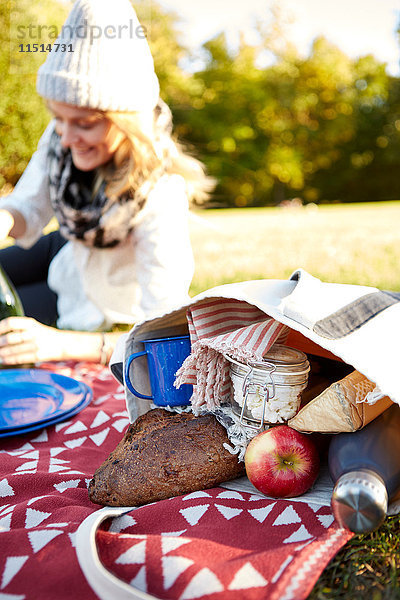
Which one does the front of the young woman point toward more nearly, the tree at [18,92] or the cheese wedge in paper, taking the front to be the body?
the cheese wedge in paper

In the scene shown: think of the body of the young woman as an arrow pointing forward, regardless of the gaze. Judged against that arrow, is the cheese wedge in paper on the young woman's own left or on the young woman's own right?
on the young woman's own left

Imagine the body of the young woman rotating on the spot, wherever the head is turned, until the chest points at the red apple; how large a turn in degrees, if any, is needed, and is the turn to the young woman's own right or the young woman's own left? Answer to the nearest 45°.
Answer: approximately 45° to the young woman's own left

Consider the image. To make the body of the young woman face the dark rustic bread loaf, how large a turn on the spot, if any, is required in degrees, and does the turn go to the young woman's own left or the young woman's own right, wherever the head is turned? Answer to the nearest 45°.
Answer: approximately 45° to the young woman's own left

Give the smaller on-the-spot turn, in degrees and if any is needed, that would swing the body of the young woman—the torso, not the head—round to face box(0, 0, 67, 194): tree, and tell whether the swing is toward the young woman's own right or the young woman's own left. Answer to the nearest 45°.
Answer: approximately 135° to the young woman's own right

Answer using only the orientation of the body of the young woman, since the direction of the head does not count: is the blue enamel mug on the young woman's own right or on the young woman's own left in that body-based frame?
on the young woman's own left

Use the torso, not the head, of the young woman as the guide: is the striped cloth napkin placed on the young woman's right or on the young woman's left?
on the young woman's left
